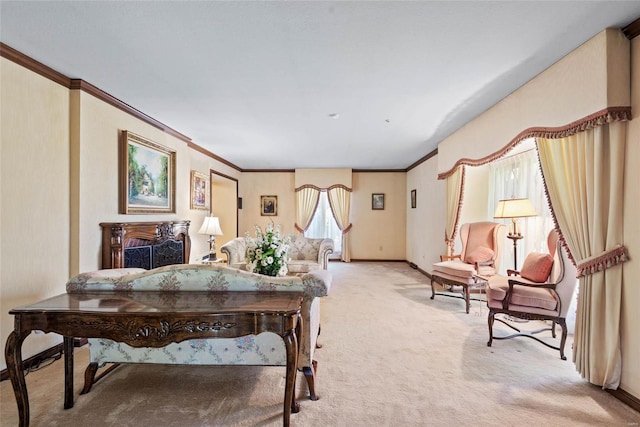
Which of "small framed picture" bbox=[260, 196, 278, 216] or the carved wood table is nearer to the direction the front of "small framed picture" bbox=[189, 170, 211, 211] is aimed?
the carved wood table

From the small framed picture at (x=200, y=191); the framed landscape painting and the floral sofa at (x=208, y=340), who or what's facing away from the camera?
the floral sofa

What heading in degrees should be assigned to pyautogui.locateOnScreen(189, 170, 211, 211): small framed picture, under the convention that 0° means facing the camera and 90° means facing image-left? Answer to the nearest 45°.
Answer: approximately 315°

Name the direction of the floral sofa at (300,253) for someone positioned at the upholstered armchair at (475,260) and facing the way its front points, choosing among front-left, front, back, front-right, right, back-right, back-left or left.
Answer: front-right

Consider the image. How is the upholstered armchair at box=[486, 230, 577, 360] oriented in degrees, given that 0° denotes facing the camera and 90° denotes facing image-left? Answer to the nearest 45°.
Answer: approximately 90°

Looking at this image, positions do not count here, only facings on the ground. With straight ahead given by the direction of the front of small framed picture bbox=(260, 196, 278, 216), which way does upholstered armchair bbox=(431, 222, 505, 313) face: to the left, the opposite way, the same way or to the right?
to the right

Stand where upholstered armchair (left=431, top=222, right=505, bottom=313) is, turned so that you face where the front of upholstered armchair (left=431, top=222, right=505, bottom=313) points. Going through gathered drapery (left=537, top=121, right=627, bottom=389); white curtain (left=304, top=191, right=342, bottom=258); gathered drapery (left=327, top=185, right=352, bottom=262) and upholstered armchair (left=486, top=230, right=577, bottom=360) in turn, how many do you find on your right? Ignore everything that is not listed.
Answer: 2

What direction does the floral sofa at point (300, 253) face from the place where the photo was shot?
facing the viewer

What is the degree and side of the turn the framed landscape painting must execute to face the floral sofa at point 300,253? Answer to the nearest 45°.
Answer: approximately 45° to its left

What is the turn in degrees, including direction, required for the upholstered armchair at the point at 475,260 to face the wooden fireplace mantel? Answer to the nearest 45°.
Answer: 0° — it already faces it

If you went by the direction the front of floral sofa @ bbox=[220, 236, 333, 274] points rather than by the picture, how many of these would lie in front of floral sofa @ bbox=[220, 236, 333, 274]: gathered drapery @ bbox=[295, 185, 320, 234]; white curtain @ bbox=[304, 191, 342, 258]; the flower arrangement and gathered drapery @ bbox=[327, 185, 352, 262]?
1

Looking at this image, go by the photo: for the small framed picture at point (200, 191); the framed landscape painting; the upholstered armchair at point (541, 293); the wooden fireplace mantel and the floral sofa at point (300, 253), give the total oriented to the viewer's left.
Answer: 1

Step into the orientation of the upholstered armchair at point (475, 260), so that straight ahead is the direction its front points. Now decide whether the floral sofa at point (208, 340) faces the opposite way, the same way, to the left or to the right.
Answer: to the right

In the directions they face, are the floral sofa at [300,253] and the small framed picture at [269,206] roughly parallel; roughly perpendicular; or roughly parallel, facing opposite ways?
roughly parallel

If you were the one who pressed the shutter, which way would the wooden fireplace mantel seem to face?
facing the viewer and to the right of the viewer

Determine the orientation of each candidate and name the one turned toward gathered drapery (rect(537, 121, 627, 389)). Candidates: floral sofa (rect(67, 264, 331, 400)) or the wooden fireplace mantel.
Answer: the wooden fireplace mantel

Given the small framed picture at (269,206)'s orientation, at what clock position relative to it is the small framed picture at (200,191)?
the small framed picture at (200,191) is roughly at 1 o'clock from the small framed picture at (269,206).

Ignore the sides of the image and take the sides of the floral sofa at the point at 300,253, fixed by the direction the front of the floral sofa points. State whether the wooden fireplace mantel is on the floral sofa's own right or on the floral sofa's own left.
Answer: on the floral sofa's own right

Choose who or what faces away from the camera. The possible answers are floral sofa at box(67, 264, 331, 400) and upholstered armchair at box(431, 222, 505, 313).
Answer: the floral sofa
